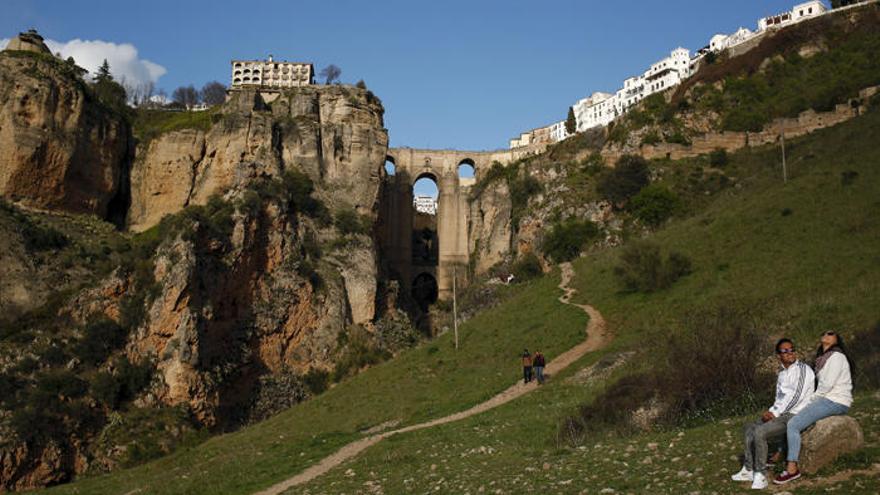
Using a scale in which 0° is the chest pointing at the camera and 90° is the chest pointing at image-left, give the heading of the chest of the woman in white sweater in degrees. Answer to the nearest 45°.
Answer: approximately 90°

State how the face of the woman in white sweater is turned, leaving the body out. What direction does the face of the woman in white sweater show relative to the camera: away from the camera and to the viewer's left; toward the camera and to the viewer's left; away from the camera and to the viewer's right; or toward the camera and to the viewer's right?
toward the camera and to the viewer's left

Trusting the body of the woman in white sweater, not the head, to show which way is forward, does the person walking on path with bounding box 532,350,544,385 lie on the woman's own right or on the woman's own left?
on the woman's own right

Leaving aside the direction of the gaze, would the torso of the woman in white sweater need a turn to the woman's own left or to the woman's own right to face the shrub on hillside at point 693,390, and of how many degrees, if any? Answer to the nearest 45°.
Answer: approximately 90° to the woman's own right

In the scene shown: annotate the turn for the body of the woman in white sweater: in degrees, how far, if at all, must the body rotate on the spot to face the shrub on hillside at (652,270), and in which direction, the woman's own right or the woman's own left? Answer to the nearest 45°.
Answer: approximately 90° to the woman's own right

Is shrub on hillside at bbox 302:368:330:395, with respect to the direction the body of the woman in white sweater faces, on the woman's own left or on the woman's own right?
on the woman's own right

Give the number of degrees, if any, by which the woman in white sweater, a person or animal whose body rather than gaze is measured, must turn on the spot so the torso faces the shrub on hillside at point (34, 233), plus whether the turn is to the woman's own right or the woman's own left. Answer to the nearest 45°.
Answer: approximately 45° to the woman's own right

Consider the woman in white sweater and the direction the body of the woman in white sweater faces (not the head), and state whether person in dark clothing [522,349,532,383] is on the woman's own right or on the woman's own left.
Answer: on the woman's own right
